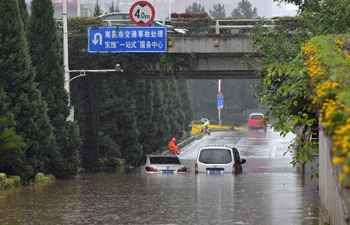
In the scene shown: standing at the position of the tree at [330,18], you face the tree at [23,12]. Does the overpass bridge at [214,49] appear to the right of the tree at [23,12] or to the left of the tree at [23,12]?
right

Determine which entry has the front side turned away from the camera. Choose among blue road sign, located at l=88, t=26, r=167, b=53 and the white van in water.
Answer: the white van in water

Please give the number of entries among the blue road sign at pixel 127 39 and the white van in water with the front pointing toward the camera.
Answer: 1

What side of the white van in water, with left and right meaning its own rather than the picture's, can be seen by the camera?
back

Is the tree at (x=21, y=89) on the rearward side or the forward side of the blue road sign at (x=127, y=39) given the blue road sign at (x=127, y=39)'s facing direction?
on the forward side
